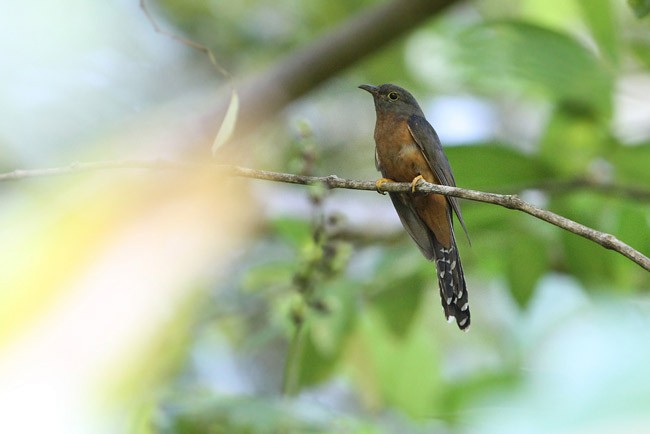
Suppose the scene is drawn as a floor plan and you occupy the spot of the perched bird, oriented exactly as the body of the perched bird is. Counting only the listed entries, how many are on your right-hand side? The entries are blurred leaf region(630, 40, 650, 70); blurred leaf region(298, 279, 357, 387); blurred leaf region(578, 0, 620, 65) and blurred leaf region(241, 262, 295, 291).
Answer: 2

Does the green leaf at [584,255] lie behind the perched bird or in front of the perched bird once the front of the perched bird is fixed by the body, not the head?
behind

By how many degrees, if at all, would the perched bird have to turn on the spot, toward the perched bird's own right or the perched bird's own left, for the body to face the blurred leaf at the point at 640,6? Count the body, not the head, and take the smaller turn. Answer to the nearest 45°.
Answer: approximately 90° to the perched bird's own left

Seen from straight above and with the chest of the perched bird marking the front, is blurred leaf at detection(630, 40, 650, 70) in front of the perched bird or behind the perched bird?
behind

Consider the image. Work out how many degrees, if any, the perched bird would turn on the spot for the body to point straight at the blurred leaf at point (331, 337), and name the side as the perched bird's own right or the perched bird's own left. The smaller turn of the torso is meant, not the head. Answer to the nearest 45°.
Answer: approximately 90° to the perched bird's own right

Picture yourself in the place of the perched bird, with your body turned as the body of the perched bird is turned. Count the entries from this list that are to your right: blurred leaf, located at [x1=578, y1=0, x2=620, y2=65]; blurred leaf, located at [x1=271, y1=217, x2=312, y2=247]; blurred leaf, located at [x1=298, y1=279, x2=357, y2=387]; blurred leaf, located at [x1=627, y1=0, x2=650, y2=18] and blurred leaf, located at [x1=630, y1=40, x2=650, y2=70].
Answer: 2

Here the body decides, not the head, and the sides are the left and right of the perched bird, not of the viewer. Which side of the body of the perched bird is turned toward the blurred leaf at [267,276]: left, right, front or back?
right

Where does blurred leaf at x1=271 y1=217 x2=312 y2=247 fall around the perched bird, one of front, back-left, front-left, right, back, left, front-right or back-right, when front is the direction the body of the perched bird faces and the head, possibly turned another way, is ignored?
right

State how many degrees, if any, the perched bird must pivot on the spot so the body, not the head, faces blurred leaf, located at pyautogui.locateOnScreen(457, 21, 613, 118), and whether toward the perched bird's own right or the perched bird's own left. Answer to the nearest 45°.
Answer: approximately 135° to the perched bird's own right

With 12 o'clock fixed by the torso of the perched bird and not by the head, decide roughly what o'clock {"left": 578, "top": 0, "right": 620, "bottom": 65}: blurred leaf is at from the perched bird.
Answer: The blurred leaf is roughly at 8 o'clock from the perched bird.

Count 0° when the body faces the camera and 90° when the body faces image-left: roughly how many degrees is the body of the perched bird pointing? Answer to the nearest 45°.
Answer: approximately 45°
